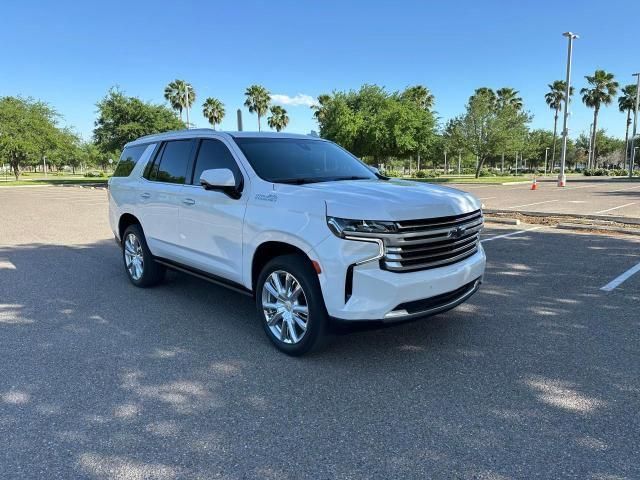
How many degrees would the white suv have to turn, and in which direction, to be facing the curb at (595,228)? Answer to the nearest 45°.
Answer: approximately 90° to its left

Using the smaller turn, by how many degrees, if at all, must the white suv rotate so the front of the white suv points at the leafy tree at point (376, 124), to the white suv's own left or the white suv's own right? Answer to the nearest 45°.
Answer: approximately 135° to the white suv's own left

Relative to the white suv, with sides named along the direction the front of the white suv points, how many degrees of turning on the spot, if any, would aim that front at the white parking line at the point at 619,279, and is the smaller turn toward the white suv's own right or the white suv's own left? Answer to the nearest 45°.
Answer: approximately 90° to the white suv's own left

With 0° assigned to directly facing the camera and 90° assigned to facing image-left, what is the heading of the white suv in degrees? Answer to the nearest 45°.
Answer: approximately 315°

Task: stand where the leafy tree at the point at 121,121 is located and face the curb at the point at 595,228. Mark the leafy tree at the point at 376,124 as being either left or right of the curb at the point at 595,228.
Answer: left

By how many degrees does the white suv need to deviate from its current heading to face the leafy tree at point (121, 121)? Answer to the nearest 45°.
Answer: approximately 135° to its left

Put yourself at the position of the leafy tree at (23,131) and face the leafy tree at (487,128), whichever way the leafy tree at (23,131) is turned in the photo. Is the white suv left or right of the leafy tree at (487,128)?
right

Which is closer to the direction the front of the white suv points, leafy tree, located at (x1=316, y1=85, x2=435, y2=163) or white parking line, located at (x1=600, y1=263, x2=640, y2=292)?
the white parking line
